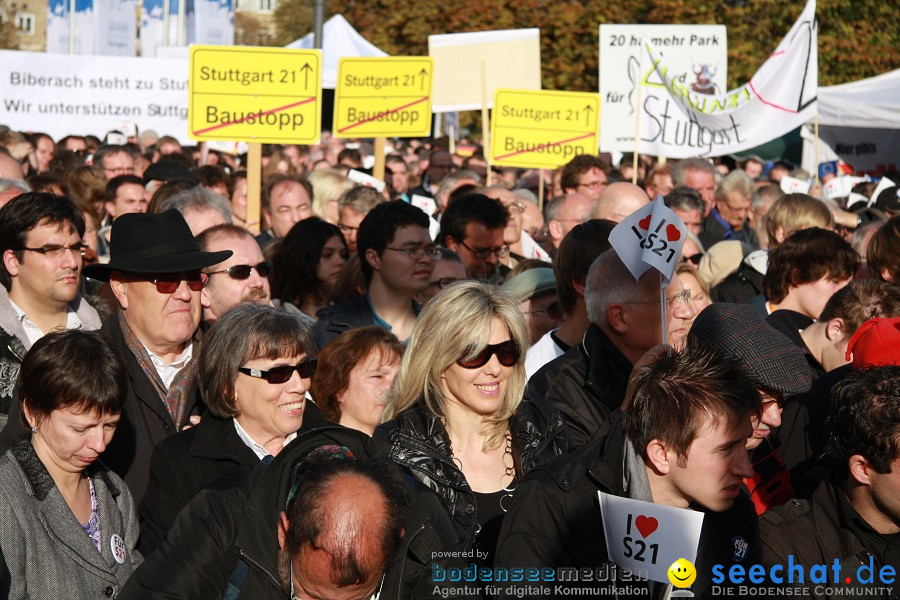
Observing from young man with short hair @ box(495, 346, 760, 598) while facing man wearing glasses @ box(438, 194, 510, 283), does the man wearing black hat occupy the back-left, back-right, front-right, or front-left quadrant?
front-left

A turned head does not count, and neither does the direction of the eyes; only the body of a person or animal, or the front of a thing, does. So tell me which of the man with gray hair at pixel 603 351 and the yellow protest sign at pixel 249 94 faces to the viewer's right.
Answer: the man with gray hair

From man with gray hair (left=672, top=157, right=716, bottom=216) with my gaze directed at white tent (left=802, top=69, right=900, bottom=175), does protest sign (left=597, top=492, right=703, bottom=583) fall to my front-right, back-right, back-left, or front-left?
back-right

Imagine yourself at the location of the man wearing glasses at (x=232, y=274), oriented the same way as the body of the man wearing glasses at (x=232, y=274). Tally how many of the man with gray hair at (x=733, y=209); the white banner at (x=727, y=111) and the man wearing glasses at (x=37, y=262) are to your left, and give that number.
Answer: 2

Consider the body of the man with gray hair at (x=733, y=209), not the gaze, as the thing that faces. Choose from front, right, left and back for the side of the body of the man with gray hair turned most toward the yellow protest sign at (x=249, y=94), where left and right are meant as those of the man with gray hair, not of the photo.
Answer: right

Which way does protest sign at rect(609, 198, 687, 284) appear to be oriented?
toward the camera

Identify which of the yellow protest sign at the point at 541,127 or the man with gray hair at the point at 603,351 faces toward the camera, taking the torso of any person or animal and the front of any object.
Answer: the yellow protest sign

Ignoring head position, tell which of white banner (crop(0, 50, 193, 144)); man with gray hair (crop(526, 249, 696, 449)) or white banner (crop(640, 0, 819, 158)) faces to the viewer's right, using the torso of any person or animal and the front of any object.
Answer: the man with gray hair

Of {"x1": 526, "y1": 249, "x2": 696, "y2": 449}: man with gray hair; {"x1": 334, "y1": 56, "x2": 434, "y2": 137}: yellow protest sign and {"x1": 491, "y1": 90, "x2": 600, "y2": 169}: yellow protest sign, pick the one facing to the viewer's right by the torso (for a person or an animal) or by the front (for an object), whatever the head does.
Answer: the man with gray hair

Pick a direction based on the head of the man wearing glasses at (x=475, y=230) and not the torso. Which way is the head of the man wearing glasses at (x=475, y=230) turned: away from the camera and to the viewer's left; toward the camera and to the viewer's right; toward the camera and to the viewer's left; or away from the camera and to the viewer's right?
toward the camera and to the viewer's right

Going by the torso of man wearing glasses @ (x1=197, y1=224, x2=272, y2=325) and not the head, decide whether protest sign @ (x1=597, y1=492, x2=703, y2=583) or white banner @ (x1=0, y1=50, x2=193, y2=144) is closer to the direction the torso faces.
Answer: the protest sign

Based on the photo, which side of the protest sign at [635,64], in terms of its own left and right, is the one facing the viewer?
front

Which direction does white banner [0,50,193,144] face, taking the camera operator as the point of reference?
facing the viewer

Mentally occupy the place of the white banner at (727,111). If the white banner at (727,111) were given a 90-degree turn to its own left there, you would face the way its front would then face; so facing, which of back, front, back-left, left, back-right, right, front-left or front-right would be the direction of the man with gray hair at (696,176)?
right

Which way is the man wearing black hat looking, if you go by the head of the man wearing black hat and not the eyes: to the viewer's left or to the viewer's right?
to the viewer's right

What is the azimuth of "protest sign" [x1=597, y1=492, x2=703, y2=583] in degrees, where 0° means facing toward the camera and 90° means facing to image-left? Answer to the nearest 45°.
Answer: approximately 0°

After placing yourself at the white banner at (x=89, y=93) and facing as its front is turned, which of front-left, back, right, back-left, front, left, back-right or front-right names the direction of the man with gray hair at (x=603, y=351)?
front
